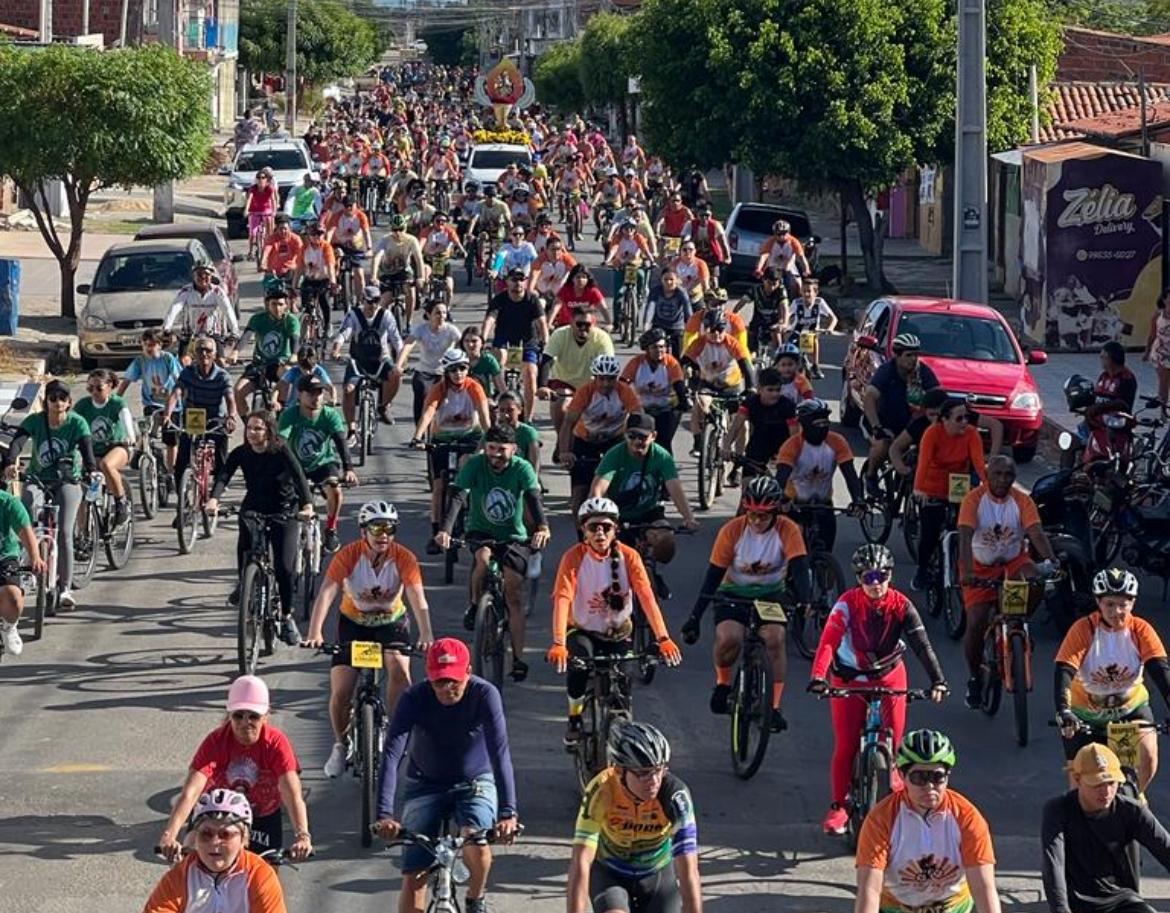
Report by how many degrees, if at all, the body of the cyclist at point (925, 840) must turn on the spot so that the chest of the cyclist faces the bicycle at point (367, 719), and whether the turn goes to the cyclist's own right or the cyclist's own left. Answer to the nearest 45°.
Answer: approximately 135° to the cyclist's own right

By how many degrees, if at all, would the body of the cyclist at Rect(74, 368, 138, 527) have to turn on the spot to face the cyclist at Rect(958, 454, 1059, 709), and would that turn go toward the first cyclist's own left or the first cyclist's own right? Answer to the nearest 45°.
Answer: approximately 90° to the first cyclist's own left

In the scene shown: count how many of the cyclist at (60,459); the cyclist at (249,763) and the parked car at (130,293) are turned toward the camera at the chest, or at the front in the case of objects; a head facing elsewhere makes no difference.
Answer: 3

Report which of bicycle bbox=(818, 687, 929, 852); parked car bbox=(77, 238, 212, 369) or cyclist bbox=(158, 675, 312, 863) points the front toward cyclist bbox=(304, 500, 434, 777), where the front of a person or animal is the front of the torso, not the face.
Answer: the parked car

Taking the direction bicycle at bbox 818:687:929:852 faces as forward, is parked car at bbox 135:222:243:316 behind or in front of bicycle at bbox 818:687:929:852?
behind

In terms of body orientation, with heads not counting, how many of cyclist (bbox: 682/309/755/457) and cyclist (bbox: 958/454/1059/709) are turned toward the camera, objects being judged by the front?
2

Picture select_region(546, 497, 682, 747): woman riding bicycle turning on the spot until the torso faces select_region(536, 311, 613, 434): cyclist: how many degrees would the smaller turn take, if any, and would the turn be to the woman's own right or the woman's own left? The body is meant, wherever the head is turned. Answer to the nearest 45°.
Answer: approximately 180°

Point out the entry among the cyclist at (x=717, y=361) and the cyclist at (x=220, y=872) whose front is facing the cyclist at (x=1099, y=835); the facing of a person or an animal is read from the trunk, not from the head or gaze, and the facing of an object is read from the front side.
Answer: the cyclist at (x=717, y=361)

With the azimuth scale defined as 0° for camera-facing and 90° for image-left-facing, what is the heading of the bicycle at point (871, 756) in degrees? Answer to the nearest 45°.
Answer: approximately 0°
